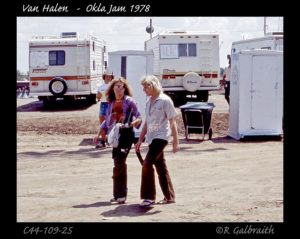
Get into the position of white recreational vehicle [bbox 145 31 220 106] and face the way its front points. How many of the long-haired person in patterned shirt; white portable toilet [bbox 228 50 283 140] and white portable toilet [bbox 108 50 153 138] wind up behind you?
3

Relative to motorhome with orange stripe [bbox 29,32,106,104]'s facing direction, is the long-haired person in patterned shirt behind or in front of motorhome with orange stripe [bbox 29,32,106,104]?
behind

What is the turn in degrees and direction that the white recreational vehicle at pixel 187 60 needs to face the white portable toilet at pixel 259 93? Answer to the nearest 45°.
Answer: approximately 180°

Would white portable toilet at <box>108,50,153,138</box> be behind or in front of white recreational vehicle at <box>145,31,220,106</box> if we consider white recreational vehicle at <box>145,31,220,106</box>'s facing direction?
behind

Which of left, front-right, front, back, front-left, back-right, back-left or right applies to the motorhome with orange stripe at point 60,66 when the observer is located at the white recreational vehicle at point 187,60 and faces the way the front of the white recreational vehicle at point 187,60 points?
left

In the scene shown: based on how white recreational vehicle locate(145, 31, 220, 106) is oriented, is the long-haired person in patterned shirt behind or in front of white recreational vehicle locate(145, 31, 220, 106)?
behind

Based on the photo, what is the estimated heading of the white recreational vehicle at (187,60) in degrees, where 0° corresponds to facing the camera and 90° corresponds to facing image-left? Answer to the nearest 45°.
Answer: approximately 180°

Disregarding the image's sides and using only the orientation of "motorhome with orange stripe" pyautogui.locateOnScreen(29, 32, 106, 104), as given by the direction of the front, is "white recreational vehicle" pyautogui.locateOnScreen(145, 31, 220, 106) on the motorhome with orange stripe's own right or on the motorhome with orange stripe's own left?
on the motorhome with orange stripe's own right

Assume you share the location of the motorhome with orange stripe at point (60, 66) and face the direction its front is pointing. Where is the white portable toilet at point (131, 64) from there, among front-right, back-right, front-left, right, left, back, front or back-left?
back
